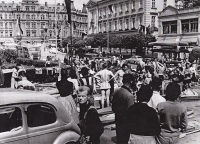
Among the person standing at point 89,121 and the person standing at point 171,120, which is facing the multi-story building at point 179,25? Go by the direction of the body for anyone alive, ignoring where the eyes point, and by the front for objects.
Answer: the person standing at point 171,120

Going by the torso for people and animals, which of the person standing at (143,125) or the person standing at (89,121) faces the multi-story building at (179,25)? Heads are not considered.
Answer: the person standing at (143,125)

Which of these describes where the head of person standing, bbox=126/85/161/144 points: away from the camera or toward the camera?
away from the camera

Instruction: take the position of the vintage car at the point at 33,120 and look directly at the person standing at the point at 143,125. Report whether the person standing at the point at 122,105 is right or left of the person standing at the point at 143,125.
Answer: left

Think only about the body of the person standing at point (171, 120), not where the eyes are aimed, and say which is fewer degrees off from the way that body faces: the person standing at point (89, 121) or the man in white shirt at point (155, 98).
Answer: the man in white shirt

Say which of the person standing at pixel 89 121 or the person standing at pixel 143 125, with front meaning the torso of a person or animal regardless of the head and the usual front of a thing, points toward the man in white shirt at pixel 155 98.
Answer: the person standing at pixel 143 125

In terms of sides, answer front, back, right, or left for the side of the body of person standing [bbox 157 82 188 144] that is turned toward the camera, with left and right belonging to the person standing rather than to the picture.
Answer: back

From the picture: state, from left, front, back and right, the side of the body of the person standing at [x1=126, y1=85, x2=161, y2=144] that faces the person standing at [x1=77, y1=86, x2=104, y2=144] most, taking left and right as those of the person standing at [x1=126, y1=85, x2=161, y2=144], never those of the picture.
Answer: left

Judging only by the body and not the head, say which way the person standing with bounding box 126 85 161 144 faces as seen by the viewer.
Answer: away from the camera
